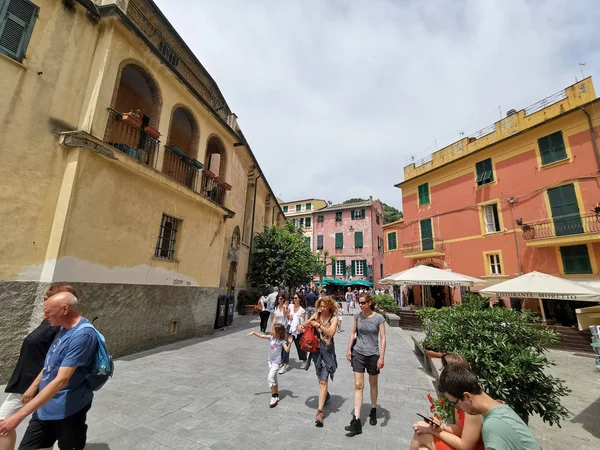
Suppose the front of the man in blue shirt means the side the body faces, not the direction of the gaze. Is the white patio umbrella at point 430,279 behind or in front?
behind

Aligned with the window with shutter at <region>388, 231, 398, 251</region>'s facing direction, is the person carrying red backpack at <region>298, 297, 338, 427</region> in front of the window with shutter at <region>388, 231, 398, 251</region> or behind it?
in front

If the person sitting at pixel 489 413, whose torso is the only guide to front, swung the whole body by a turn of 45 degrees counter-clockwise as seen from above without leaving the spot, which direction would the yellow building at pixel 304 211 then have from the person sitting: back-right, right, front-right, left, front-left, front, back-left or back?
right

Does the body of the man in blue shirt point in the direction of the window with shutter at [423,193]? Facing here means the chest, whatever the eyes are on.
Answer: no

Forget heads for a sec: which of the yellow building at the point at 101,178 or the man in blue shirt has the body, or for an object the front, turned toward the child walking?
the yellow building

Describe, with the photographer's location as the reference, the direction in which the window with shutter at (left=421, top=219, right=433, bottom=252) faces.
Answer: facing the viewer and to the left of the viewer

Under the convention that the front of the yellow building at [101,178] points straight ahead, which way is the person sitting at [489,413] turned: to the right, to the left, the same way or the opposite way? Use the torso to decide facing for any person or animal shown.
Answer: the opposite way

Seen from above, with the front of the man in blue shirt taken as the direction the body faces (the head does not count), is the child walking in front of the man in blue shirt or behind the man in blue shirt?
behind

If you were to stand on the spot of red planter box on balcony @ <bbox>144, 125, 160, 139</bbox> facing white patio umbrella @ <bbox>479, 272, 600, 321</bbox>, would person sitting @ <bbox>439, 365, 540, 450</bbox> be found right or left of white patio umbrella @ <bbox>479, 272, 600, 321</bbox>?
right

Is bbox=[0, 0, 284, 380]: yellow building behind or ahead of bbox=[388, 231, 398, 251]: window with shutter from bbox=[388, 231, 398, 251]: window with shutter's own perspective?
ahead

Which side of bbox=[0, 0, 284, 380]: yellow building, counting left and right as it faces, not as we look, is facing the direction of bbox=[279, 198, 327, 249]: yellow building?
left

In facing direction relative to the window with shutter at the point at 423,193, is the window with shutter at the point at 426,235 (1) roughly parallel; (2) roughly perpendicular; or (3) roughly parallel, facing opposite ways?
roughly parallel

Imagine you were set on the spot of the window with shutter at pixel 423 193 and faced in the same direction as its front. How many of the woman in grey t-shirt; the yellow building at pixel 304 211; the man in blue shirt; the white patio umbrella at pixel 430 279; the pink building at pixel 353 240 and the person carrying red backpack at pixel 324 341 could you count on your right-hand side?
2

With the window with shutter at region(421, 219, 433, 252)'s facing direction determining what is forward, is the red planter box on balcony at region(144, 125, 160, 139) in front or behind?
in front

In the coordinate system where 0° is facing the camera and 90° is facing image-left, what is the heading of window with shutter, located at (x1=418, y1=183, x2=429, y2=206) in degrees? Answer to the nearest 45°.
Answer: approximately 45°

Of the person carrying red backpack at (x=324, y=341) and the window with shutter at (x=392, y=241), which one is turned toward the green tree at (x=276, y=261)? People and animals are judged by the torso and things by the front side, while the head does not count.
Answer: the window with shutter

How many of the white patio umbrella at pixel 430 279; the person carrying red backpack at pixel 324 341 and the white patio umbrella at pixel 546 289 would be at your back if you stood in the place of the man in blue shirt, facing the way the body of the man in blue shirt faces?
3

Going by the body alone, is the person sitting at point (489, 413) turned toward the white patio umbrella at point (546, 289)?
no

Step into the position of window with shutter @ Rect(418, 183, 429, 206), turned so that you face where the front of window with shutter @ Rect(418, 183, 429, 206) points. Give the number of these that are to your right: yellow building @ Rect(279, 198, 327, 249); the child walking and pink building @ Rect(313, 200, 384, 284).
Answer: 2

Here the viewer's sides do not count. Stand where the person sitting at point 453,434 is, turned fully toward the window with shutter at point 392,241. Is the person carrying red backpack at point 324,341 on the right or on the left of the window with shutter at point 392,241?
left
